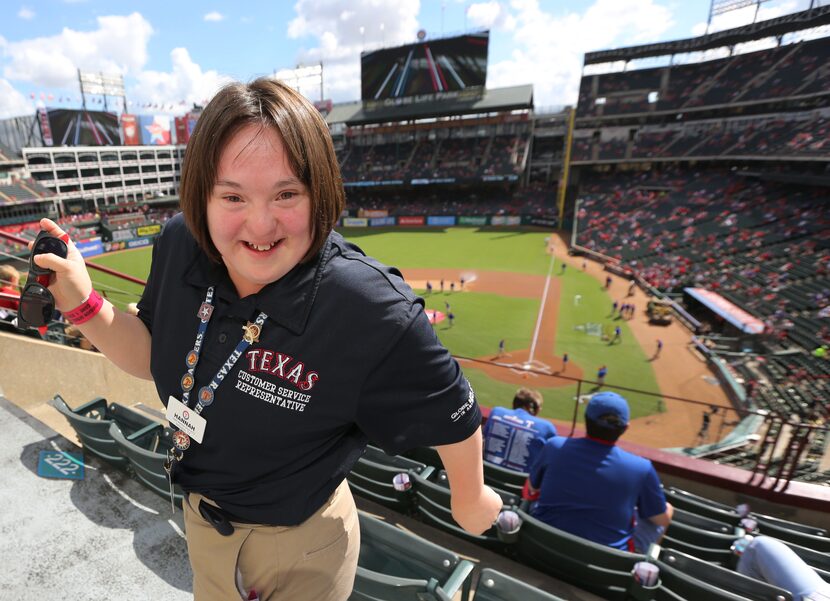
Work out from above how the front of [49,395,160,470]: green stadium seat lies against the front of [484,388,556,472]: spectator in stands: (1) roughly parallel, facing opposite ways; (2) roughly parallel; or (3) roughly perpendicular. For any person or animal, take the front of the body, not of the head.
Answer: roughly parallel

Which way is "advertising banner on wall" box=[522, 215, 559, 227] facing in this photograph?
toward the camera

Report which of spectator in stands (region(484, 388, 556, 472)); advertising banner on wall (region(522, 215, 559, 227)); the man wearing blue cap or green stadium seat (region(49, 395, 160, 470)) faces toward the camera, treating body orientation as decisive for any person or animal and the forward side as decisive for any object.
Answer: the advertising banner on wall

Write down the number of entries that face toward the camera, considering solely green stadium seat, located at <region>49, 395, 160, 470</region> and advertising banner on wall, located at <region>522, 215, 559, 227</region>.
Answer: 1

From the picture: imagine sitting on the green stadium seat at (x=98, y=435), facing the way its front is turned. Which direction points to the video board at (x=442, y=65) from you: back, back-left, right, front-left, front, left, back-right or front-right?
front

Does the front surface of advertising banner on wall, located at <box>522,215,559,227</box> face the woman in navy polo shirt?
yes

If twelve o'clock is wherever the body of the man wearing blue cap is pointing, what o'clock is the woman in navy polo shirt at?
The woman in navy polo shirt is roughly at 7 o'clock from the man wearing blue cap.

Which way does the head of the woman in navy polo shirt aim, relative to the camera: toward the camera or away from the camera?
toward the camera

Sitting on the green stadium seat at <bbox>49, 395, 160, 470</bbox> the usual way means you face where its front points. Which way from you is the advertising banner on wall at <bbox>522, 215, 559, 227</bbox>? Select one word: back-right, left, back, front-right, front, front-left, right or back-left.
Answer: front

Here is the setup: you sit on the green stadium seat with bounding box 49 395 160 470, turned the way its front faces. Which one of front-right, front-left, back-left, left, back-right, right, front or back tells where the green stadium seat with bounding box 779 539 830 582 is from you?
right

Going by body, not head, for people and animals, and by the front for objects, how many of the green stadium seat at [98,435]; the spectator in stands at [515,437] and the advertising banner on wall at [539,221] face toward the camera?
1

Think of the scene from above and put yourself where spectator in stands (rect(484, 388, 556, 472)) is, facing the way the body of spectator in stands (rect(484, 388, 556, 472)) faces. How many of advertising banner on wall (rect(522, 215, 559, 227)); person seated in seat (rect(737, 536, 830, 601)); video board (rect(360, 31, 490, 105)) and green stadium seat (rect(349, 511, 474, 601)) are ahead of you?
2

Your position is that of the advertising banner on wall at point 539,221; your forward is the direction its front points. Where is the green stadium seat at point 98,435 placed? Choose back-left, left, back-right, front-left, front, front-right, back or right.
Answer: front

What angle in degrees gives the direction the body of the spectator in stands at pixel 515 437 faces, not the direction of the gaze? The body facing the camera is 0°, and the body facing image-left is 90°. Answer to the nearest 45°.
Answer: approximately 180°

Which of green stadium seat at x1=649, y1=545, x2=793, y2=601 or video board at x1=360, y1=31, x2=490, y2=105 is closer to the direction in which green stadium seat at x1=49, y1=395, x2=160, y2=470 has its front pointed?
the video board

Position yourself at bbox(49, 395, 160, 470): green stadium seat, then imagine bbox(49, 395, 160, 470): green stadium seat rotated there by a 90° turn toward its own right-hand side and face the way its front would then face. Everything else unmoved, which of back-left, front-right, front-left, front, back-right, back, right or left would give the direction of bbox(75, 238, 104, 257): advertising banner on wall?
back-left

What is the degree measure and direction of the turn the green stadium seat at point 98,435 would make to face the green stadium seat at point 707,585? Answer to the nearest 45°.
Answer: approximately 90° to its right

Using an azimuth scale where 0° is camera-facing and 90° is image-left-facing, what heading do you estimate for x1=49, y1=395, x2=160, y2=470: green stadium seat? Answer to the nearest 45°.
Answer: approximately 225°

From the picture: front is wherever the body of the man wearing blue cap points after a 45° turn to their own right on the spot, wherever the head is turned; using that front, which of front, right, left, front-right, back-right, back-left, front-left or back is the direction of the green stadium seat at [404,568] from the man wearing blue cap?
back

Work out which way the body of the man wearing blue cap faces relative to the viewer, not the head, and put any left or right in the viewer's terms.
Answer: facing away from the viewer
